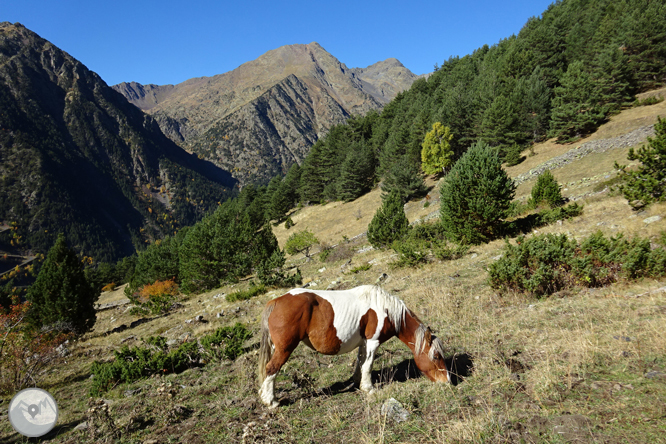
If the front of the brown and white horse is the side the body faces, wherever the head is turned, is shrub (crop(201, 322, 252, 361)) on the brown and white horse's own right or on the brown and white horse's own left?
on the brown and white horse's own left

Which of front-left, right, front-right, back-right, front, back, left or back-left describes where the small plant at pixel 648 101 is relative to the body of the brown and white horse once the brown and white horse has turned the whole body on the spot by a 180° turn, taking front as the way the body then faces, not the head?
back-right

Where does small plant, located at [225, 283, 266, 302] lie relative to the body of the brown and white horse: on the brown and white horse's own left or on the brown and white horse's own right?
on the brown and white horse's own left

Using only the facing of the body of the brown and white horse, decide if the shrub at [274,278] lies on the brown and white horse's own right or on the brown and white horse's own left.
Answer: on the brown and white horse's own left

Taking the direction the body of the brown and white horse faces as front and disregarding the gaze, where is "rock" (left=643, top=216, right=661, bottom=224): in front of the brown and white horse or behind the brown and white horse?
in front

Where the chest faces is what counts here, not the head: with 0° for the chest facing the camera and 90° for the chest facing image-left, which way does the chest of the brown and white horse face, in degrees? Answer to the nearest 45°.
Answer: approximately 270°

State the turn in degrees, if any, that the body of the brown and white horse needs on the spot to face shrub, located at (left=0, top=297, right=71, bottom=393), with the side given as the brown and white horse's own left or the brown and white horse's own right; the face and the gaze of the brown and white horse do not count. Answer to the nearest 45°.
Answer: approximately 135° to the brown and white horse's own left

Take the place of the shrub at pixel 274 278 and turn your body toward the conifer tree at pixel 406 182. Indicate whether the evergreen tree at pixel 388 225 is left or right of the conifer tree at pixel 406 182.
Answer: right
